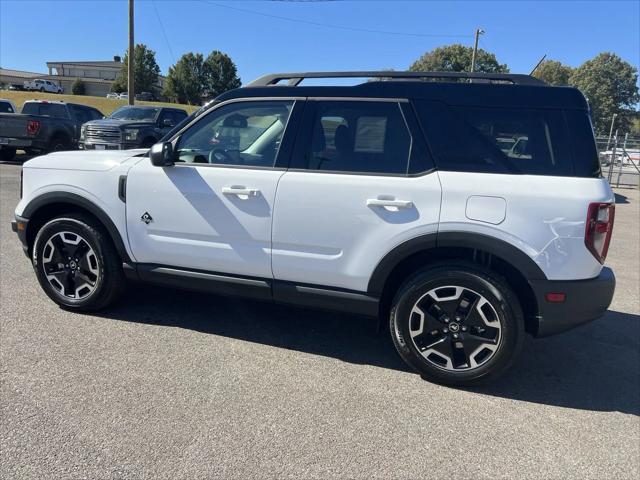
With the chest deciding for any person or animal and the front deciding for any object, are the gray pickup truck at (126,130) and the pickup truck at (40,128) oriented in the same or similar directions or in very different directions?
very different directions

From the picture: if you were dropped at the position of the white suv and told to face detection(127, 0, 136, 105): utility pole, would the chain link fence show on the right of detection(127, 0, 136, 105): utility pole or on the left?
right

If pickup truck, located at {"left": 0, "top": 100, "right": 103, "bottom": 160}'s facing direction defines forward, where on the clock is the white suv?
The white suv is roughly at 4 o'clock from the pickup truck.

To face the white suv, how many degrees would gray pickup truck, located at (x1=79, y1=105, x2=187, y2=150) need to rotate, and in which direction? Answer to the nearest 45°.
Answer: approximately 45° to its left

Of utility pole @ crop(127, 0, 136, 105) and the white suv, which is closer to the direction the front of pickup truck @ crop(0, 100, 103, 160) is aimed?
the utility pole

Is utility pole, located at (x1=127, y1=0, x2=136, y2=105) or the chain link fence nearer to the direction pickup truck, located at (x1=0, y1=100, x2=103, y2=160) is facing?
the utility pole

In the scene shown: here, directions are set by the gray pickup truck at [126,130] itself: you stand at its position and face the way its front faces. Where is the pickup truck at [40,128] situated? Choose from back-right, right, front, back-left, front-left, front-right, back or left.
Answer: right

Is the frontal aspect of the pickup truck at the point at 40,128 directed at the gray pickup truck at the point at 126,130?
no

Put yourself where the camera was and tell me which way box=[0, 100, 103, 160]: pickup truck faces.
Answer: facing away from the viewer and to the right of the viewer

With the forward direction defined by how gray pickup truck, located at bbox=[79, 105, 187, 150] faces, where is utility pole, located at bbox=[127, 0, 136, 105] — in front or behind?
behind

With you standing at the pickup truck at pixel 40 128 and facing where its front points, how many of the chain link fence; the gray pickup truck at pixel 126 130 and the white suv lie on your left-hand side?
0

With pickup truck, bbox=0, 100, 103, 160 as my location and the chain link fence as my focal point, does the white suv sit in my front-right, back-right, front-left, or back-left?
front-right

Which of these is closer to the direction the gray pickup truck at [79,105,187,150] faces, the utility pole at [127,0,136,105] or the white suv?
the white suv

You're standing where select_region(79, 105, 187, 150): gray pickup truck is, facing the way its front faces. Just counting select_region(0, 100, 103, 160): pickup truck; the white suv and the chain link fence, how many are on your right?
1
